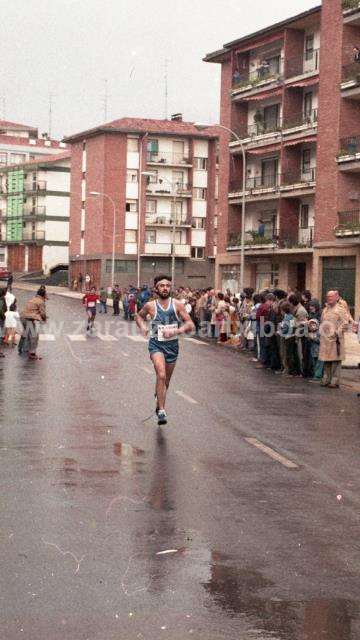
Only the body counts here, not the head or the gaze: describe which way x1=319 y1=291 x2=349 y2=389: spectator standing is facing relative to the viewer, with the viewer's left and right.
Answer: facing the viewer and to the left of the viewer

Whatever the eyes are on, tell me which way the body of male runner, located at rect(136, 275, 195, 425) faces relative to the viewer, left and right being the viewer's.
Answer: facing the viewer

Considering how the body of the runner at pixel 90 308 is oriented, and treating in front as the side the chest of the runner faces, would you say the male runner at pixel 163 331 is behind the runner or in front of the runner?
in front

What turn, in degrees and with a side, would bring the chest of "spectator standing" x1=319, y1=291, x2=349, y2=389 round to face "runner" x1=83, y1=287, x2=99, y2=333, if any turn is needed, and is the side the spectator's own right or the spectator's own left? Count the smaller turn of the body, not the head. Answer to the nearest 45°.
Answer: approximately 90° to the spectator's own right

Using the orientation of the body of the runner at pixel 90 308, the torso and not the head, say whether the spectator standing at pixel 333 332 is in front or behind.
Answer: in front

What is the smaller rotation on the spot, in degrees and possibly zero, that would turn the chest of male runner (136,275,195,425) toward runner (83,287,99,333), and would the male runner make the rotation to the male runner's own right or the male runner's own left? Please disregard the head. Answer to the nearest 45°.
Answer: approximately 180°

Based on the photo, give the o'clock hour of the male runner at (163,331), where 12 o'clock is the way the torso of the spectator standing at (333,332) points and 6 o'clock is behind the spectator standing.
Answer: The male runner is roughly at 11 o'clock from the spectator standing.

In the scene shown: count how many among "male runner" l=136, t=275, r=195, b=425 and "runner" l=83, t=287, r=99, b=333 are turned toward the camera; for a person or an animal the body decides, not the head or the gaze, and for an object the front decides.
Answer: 2
